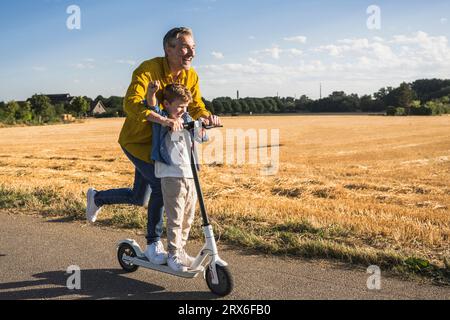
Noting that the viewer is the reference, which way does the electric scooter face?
facing the viewer and to the right of the viewer

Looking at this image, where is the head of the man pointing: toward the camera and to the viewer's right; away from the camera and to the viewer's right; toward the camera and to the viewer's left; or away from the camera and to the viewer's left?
toward the camera and to the viewer's right

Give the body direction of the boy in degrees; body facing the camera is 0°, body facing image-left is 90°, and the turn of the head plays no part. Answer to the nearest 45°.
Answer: approximately 315°
